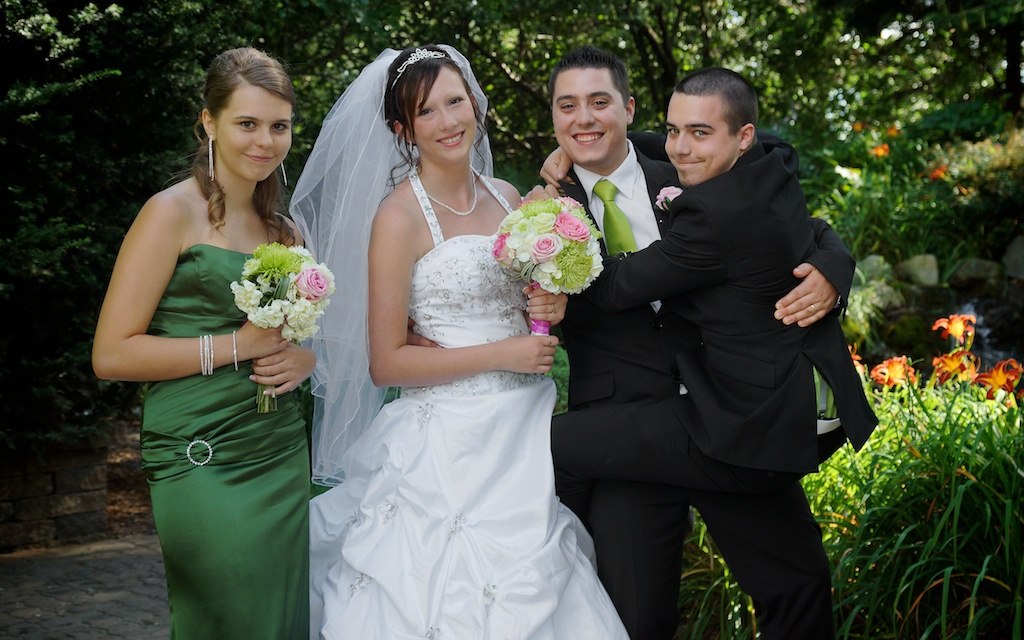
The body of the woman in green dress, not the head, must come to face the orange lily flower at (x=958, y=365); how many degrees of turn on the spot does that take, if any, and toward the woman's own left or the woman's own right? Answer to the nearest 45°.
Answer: approximately 45° to the woman's own left

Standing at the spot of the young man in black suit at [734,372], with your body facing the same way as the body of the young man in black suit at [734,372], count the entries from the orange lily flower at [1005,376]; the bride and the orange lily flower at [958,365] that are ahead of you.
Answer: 1

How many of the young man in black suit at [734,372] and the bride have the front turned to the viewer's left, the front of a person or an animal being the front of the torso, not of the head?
1

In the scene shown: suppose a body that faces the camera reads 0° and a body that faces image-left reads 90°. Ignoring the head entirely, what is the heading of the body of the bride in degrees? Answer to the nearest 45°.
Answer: approximately 315°

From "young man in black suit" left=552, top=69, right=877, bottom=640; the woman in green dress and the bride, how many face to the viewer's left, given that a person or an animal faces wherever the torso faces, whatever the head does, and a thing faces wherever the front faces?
1

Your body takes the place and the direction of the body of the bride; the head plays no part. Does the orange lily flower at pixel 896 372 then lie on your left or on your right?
on your left

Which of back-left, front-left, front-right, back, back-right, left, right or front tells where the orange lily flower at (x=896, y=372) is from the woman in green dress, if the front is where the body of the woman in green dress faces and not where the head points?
front-left

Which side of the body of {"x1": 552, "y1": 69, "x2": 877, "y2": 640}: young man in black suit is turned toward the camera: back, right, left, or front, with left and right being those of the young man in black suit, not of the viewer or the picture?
left

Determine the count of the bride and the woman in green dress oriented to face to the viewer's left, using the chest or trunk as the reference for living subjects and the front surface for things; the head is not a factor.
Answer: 0

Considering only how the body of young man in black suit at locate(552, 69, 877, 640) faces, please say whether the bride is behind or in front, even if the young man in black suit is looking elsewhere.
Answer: in front
